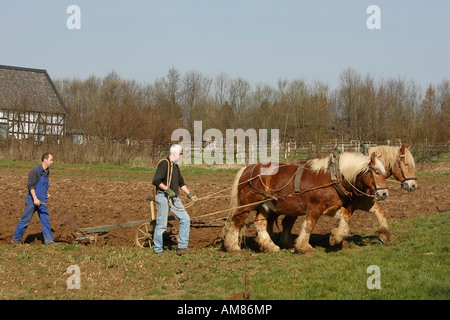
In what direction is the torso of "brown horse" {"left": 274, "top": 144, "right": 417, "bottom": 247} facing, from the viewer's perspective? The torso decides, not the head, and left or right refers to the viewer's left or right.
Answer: facing to the right of the viewer

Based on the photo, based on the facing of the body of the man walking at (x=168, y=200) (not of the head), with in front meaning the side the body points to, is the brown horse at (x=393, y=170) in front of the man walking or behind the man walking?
in front

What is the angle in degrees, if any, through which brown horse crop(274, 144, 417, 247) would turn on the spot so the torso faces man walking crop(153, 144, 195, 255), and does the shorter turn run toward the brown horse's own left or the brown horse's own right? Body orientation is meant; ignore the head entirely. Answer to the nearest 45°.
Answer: approximately 135° to the brown horse's own right

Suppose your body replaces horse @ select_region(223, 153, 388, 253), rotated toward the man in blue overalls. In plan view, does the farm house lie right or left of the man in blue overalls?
right

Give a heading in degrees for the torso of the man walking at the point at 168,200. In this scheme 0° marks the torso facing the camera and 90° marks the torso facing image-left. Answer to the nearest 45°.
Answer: approximately 270°

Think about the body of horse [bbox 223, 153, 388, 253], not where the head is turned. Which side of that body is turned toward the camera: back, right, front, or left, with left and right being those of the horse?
right

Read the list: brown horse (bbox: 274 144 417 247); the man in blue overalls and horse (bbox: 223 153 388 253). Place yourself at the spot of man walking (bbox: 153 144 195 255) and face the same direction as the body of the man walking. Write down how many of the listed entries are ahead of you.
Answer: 2

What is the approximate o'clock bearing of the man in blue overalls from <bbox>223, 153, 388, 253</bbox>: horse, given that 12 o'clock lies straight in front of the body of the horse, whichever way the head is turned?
The man in blue overalls is roughly at 6 o'clock from the horse.

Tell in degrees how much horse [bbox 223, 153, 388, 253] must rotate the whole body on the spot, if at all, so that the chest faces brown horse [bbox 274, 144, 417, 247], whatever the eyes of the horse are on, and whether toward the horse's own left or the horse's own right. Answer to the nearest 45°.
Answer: approximately 45° to the horse's own left

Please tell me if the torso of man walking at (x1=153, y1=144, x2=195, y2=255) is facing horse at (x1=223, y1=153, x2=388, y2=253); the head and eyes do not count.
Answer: yes
